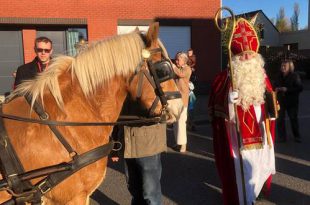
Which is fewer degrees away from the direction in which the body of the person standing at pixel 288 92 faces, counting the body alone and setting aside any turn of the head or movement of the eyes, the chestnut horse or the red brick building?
the chestnut horse

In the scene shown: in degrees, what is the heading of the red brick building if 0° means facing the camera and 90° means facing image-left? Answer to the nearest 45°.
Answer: approximately 0°

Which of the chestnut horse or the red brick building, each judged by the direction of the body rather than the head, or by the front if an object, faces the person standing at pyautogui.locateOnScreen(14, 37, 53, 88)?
the red brick building

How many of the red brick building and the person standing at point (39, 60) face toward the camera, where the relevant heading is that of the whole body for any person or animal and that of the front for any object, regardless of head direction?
2

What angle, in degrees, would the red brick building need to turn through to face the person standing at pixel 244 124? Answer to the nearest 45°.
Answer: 0° — it already faces them

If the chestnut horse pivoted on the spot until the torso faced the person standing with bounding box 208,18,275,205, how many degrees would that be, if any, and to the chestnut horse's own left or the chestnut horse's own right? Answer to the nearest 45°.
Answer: approximately 45° to the chestnut horse's own left

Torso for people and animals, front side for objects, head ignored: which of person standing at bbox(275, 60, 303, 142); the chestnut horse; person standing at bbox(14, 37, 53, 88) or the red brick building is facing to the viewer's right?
the chestnut horse

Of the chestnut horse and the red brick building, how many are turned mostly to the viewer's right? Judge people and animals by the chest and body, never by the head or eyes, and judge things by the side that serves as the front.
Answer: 1

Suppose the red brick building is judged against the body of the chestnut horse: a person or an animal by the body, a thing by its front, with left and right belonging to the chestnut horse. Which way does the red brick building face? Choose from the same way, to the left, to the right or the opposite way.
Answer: to the right

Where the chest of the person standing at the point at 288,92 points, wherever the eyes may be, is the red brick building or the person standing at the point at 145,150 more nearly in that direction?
the person standing

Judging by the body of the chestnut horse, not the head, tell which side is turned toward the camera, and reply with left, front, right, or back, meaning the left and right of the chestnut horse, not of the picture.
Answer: right
